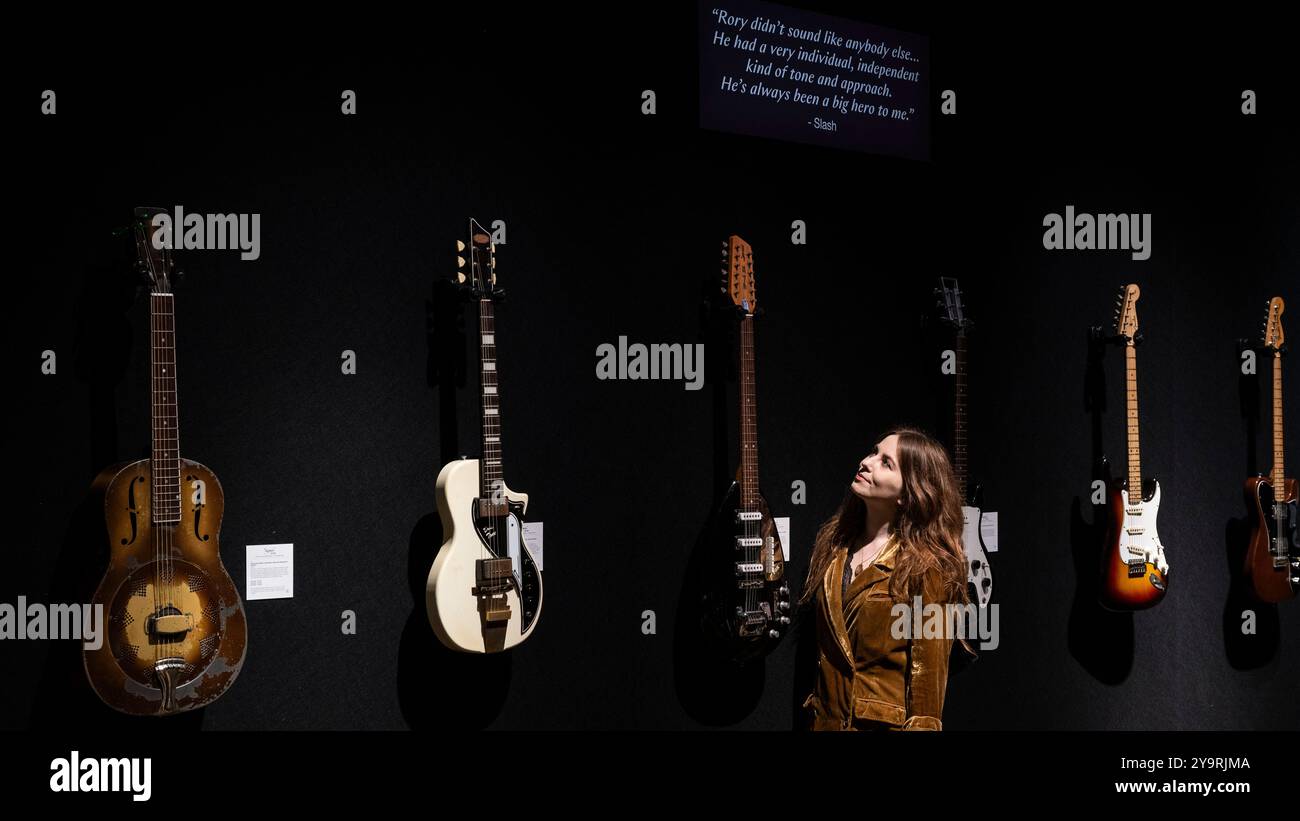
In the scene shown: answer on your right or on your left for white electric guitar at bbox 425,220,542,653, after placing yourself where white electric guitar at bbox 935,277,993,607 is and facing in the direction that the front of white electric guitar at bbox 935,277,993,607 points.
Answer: on your right

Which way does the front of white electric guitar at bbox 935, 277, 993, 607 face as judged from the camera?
facing the viewer and to the right of the viewer

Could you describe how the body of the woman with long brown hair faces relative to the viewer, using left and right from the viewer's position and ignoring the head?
facing the viewer and to the left of the viewer

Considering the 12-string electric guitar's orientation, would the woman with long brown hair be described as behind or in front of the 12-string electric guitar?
in front

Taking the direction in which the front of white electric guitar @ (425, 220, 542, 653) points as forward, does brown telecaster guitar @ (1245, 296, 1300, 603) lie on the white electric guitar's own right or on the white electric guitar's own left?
on the white electric guitar's own left

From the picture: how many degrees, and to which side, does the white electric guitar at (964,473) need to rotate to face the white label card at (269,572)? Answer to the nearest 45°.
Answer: approximately 90° to its right

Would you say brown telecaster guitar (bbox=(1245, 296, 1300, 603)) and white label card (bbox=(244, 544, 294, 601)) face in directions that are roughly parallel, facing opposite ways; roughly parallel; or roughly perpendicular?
roughly parallel

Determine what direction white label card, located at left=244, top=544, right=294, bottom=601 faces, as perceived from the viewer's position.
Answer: facing the viewer

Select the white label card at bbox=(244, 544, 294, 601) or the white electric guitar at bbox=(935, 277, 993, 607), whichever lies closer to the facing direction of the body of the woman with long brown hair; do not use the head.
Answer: the white label card
